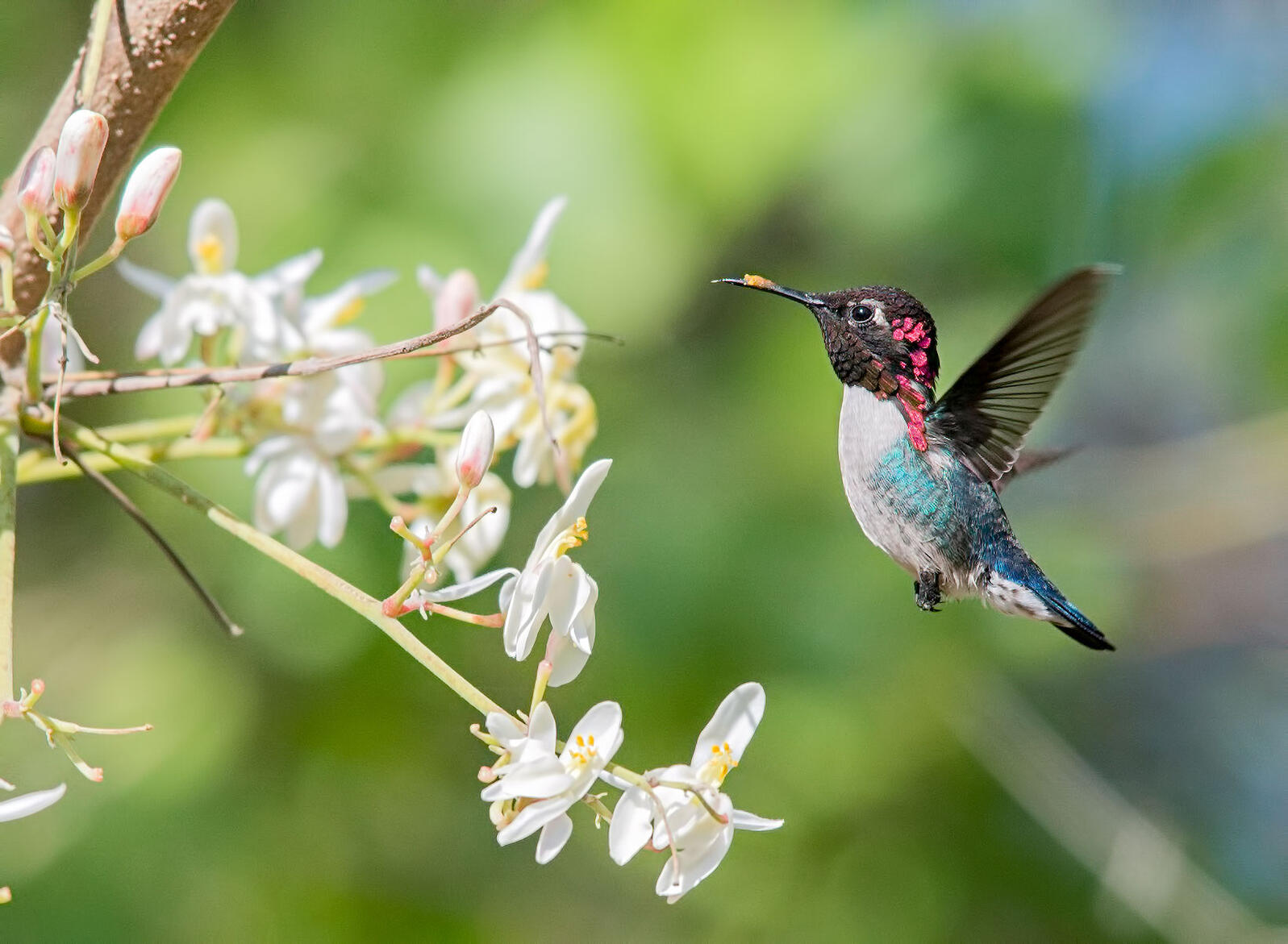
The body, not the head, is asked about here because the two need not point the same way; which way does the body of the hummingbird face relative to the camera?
to the viewer's left

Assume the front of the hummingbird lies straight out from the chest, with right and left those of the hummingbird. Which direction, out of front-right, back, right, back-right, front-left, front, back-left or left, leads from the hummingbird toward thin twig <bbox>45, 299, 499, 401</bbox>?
front-left

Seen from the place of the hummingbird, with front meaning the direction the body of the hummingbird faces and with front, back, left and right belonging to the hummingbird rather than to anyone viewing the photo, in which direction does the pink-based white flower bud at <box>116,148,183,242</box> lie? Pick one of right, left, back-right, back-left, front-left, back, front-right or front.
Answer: front-left

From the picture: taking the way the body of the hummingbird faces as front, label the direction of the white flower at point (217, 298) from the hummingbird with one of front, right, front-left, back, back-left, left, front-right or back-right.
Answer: front

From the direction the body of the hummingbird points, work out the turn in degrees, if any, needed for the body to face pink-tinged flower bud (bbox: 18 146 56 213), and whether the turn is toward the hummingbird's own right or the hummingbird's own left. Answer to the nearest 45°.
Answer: approximately 45° to the hummingbird's own left
